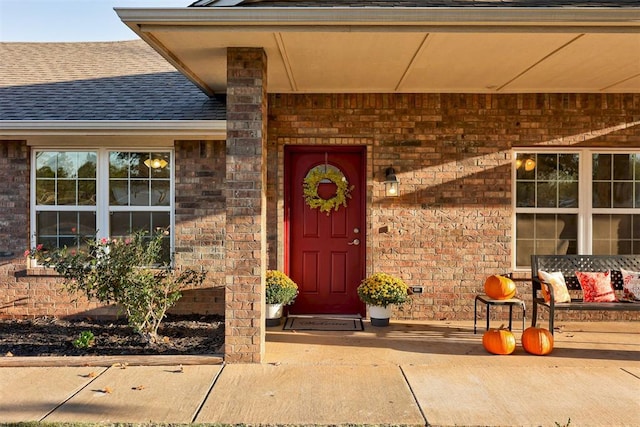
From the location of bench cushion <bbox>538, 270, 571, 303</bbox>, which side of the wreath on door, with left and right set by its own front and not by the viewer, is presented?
left

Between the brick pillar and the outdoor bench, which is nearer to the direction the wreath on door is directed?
the brick pillar

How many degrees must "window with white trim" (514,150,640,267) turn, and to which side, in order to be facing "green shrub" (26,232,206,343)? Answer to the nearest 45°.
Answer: approximately 45° to its right

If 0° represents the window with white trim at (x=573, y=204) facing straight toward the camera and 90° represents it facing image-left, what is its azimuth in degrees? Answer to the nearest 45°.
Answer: approximately 0°

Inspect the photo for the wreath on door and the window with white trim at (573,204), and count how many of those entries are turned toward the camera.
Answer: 2

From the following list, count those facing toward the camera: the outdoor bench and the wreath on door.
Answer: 2

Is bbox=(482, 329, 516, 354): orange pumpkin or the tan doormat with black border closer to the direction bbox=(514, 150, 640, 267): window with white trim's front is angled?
the orange pumpkin

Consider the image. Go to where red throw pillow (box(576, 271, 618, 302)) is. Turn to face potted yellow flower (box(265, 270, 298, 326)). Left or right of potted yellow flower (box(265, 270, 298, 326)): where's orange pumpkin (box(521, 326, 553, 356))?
left
